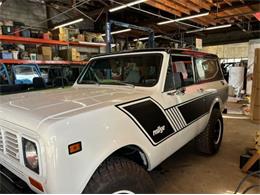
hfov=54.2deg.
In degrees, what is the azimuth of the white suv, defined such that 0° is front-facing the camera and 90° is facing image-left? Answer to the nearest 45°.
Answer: approximately 45°

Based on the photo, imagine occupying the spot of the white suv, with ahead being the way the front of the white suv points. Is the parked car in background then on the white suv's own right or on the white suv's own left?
on the white suv's own right

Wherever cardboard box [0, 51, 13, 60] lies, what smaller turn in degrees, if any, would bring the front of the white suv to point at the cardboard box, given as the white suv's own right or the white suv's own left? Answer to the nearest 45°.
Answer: approximately 90° to the white suv's own right

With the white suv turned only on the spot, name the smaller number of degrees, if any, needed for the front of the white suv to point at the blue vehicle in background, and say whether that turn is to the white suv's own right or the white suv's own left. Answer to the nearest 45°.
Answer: approximately 90° to the white suv's own right

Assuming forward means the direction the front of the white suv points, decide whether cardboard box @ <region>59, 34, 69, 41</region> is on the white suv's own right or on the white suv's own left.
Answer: on the white suv's own right

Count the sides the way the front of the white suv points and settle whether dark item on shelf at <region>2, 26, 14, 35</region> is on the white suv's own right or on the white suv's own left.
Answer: on the white suv's own right

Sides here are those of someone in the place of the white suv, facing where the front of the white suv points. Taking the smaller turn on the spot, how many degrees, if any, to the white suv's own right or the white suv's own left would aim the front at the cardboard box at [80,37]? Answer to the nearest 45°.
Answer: approximately 135° to the white suv's own right
